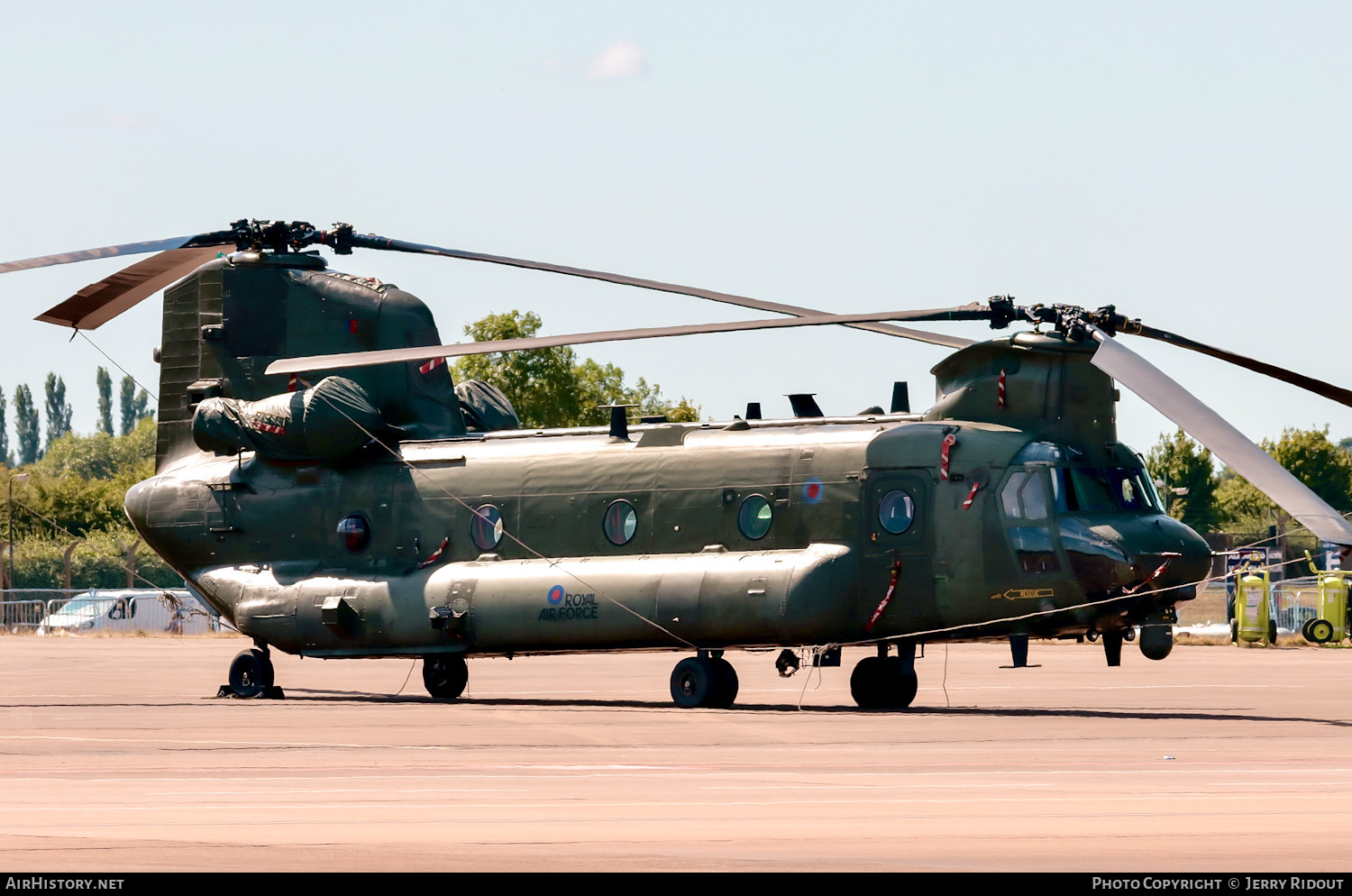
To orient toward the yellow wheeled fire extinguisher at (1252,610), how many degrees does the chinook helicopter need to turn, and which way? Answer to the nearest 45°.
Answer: approximately 90° to its left

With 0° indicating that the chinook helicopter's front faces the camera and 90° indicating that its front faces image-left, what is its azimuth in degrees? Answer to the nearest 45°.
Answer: approximately 315°

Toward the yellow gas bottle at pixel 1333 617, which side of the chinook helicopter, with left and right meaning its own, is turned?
left
